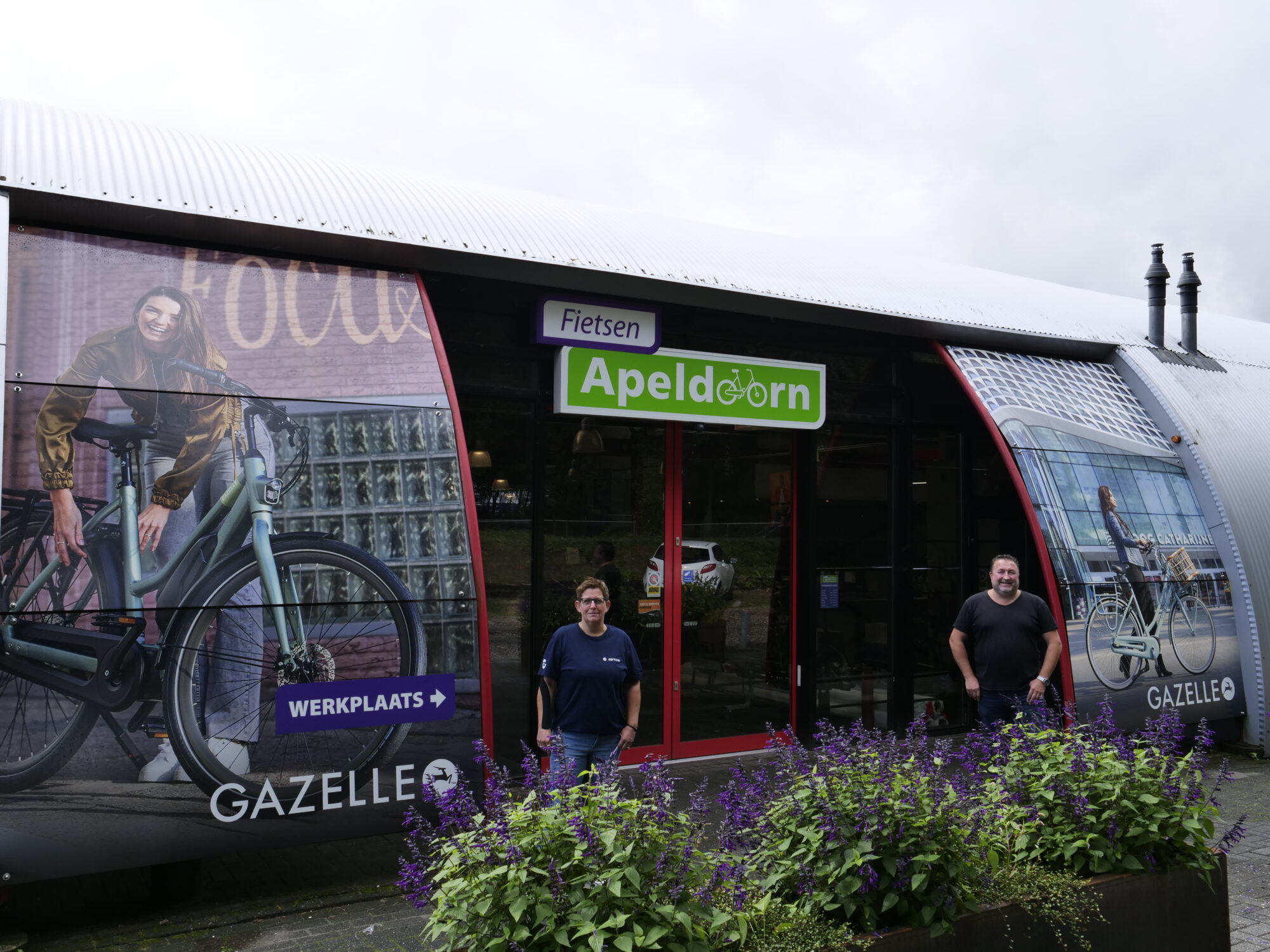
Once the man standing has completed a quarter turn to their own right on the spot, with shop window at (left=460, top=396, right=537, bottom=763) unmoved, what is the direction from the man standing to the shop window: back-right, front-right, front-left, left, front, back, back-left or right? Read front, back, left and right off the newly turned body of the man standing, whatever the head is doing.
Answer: front

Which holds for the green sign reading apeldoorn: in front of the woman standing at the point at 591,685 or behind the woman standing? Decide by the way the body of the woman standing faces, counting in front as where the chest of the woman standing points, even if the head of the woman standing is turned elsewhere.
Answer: behind

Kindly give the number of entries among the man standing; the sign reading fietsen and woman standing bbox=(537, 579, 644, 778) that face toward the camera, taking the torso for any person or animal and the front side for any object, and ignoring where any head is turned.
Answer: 3

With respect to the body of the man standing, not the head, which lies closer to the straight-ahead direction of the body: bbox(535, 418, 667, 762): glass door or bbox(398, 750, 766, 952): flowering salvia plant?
the flowering salvia plant

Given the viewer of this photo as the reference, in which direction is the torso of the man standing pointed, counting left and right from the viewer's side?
facing the viewer

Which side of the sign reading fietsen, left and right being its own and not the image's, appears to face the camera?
front

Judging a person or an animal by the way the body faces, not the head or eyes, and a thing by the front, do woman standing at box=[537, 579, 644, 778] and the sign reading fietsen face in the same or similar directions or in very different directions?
same or similar directions

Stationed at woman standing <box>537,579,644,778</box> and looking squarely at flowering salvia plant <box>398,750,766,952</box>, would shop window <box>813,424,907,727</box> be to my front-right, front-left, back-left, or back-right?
back-left

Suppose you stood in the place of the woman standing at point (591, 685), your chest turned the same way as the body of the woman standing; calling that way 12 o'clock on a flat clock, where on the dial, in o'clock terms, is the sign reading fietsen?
The sign reading fietsen is roughly at 6 o'clock from the woman standing.

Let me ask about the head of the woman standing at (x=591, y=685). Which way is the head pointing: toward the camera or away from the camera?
toward the camera

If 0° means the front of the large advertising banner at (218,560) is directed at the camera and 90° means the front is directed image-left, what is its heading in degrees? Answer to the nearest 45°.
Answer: approximately 315°

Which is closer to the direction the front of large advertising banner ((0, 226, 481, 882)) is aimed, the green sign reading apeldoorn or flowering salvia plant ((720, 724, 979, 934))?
the flowering salvia plant

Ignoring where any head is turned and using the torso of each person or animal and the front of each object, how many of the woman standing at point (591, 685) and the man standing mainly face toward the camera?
2
